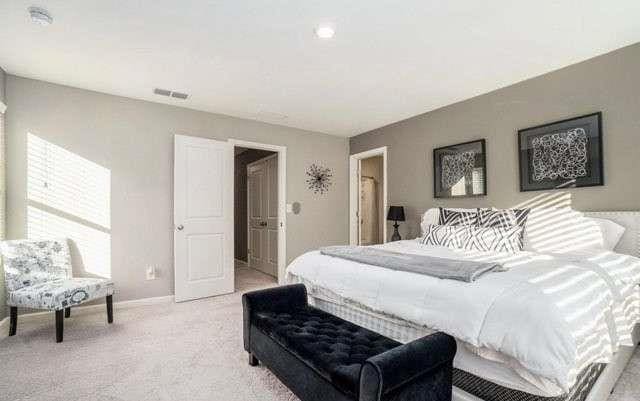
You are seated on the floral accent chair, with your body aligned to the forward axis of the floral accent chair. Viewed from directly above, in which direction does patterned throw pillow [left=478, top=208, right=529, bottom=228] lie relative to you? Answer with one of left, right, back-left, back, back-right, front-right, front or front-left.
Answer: front

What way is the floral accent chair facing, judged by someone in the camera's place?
facing the viewer and to the right of the viewer

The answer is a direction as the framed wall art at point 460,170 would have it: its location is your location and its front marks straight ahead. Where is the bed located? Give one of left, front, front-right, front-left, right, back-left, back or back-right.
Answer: front-left

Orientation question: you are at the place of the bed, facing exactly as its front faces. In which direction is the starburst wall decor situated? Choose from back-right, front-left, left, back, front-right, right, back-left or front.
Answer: right

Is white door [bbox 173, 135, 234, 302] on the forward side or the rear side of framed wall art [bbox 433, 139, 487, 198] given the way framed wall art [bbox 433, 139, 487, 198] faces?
on the forward side

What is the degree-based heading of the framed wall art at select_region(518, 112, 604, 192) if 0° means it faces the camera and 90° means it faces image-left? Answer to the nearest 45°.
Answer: approximately 45°

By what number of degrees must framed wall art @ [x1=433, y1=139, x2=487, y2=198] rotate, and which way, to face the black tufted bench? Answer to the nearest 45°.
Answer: approximately 45° to its left

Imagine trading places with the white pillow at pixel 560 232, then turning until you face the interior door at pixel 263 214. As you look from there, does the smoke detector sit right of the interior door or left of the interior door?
left

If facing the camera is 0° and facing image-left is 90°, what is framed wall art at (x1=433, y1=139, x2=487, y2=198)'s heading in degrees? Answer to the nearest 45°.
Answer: approximately 45°

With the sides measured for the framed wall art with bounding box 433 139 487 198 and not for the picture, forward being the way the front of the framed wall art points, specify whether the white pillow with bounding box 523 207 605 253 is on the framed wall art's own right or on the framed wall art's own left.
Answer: on the framed wall art's own left

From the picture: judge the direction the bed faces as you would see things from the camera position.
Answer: facing the viewer and to the left of the viewer
